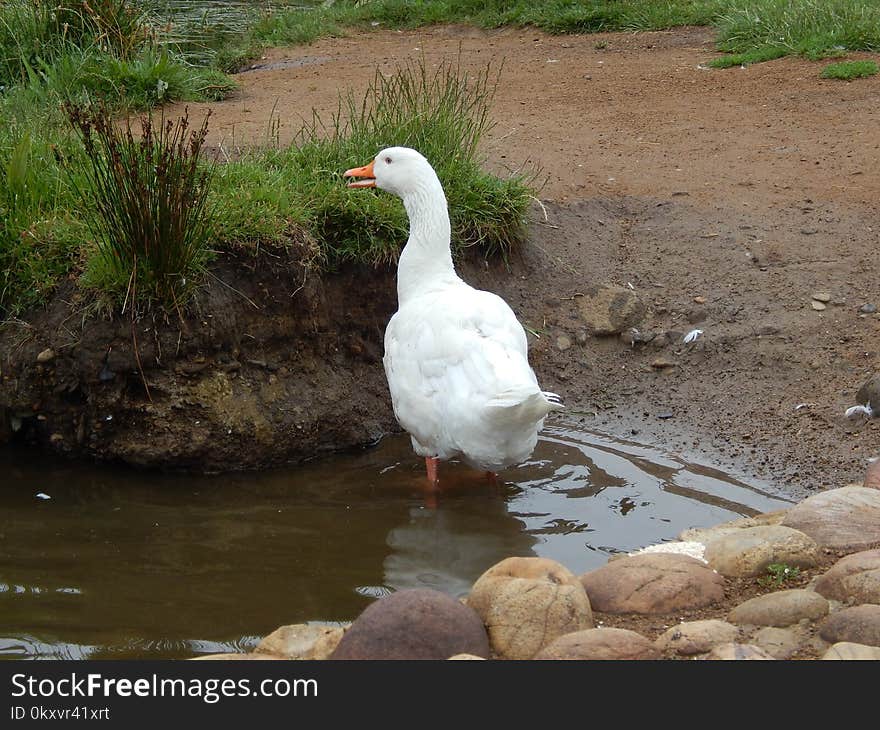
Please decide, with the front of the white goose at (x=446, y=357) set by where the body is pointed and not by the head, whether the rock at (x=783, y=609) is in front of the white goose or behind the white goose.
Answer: behind

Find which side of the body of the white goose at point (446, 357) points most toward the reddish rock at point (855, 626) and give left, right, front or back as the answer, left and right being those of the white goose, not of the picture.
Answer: back

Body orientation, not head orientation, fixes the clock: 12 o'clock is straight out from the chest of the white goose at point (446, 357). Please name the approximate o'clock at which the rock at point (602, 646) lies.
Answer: The rock is roughly at 7 o'clock from the white goose.

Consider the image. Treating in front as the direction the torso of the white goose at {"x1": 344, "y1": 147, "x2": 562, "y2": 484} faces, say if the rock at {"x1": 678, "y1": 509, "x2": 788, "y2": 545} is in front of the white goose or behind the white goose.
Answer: behind

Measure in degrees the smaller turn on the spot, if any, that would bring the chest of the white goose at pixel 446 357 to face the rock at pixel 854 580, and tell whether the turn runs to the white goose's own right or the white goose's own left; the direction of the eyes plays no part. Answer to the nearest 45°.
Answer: approximately 180°

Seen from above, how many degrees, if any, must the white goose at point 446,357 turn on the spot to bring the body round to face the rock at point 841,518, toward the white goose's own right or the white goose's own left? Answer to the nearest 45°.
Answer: approximately 180°

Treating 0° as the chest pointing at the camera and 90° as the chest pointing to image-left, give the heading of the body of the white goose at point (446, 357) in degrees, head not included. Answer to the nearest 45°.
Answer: approximately 135°

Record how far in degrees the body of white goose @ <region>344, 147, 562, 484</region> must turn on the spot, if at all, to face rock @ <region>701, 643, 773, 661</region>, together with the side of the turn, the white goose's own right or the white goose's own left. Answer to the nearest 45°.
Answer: approximately 135° to the white goose's own left

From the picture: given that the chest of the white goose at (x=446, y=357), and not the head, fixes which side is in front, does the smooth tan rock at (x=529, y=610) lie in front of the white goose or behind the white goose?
behind

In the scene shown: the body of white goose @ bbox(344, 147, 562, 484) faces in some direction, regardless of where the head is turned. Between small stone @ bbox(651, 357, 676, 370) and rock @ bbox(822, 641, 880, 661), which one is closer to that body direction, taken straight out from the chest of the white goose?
the small stone
